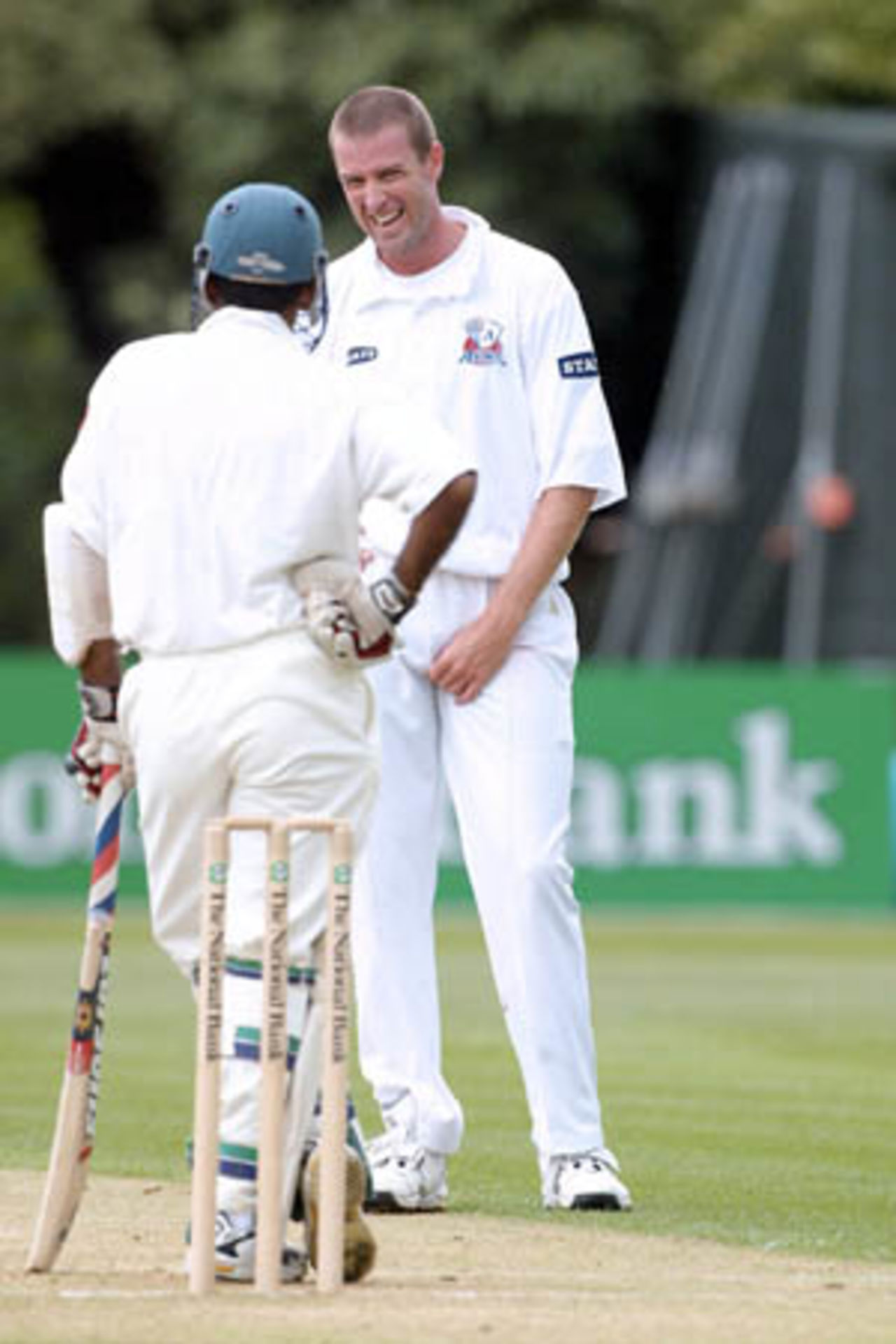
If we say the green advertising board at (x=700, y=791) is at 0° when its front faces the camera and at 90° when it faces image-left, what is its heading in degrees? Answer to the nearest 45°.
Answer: approximately 0°

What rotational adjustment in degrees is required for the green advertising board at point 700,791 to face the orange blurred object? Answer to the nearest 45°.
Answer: approximately 180°
